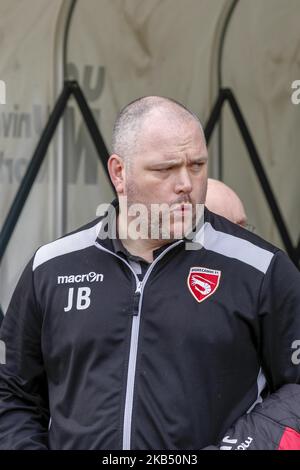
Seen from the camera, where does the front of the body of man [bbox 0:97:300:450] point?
toward the camera

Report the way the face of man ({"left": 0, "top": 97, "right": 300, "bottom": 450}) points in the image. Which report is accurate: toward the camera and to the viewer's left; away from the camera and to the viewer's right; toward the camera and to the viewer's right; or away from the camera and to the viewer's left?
toward the camera and to the viewer's right
